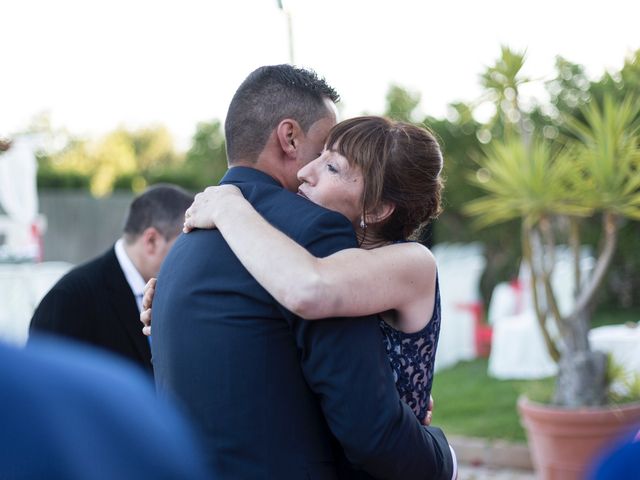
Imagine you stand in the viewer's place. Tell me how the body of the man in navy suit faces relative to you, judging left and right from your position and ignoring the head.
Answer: facing away from the viewer and to the right of the viewer

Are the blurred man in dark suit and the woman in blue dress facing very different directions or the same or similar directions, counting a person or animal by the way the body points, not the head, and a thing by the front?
very different directions

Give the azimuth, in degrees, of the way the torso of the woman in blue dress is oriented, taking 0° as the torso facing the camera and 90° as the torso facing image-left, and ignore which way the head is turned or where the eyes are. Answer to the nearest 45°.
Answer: approximately 90°

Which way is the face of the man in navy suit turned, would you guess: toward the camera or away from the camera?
away from the camera

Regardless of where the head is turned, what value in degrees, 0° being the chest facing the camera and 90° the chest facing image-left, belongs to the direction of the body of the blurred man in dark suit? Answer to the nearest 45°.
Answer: approximately 270°
